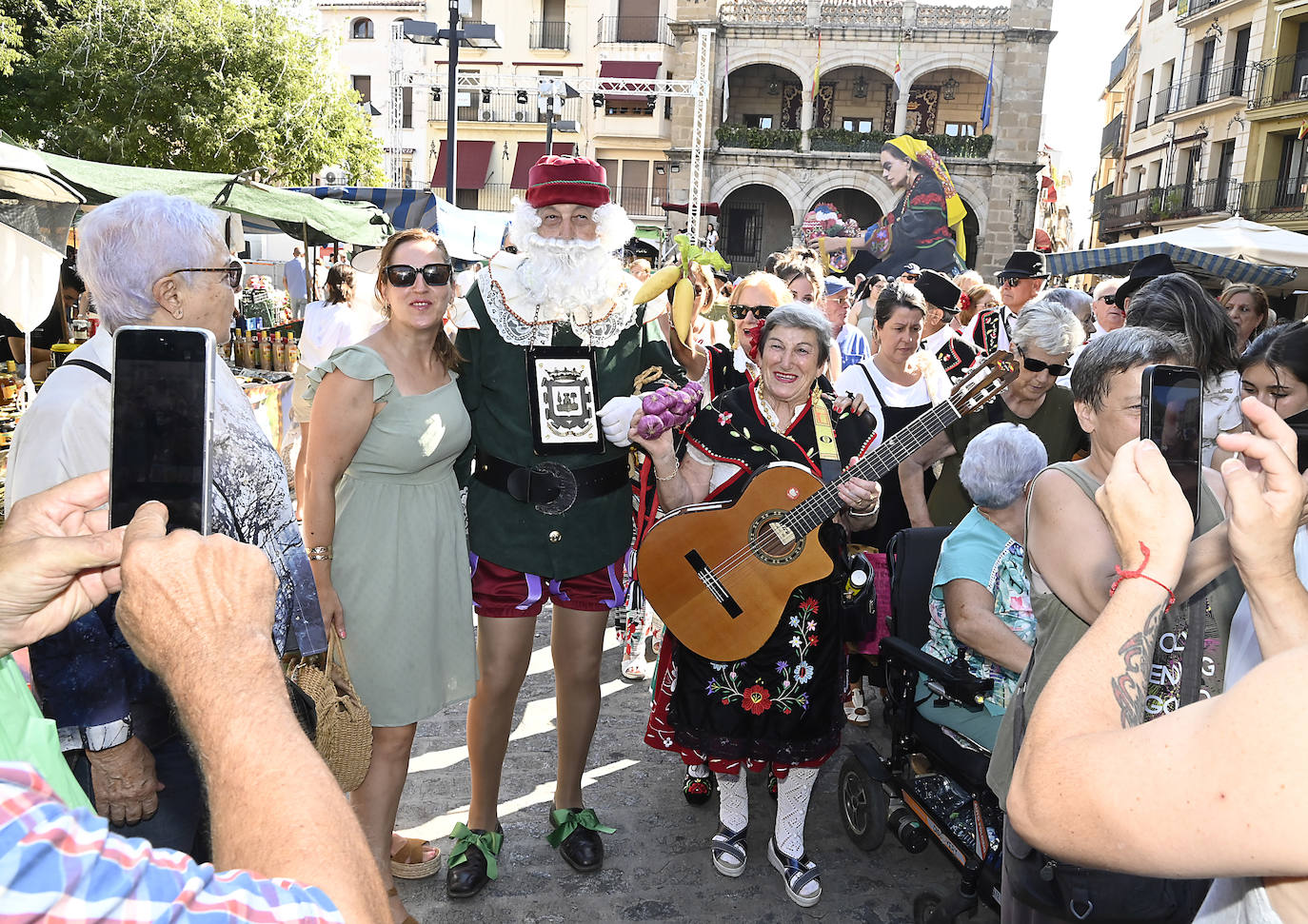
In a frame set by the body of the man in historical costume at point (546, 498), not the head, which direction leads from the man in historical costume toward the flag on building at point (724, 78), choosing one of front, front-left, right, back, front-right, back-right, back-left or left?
back

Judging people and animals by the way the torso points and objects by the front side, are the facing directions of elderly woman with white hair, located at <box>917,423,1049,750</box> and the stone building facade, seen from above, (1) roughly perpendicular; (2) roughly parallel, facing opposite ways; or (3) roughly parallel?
roughly perpendicular

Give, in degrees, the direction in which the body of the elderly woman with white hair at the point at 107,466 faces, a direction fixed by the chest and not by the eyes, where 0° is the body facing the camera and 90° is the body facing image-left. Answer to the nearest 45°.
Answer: approximately 270°

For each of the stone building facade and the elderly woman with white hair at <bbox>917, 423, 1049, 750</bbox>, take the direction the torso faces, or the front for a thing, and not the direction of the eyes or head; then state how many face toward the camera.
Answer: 1

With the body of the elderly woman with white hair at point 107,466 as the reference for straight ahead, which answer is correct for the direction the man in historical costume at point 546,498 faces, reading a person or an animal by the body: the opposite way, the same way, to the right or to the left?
to the right

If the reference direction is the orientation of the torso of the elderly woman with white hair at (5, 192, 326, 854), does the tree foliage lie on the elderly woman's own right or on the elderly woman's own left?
on the elderly woman's own left

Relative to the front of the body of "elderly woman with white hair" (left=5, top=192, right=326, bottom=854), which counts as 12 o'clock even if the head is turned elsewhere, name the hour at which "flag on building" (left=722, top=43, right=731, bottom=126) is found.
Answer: The flag on building is roughly at 10 o'clock from the elderly woman with white hair.
